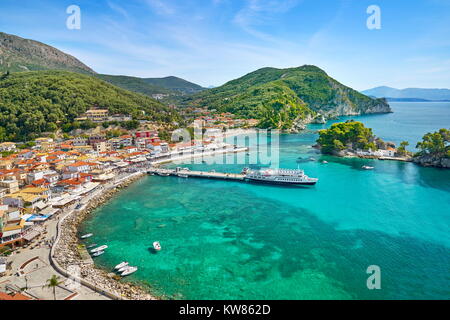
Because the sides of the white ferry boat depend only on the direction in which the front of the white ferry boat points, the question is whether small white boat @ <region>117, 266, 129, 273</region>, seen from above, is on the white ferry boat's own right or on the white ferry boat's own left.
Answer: on the white ferry boat's own right

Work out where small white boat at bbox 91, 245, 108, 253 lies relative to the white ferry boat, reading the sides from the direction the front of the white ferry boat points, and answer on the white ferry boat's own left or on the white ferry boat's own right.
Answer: on the white ferry boat's own right

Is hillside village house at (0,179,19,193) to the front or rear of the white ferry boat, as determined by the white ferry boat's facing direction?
to the rear

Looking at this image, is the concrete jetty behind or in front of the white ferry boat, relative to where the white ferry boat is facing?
behind

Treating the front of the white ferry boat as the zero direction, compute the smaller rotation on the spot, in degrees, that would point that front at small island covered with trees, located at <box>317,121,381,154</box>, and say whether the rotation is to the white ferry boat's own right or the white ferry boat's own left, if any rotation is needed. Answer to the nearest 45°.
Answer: approximately 45° to the white ferry boat's own left

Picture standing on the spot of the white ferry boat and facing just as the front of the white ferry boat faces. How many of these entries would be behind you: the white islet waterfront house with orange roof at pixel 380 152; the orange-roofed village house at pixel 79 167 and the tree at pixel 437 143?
1

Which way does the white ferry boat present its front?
to the viewer's right

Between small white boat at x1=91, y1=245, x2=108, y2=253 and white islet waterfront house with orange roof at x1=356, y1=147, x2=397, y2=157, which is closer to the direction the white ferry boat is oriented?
the white islet waterfront house with orange roof

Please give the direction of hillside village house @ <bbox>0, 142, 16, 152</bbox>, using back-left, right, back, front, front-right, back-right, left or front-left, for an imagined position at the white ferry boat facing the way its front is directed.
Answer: back

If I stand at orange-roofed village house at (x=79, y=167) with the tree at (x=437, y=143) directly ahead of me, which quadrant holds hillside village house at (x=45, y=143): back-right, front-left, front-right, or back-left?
back-left

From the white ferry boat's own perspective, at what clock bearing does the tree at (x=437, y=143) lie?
The tree is roughly at 11 o'clock from the white ferry boat.

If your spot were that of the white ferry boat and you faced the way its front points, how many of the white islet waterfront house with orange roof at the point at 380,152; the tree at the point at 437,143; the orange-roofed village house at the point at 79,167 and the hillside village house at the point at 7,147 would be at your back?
2

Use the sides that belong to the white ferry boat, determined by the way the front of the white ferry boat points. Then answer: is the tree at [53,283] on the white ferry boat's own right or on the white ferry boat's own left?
on the white ferry boat's own right
